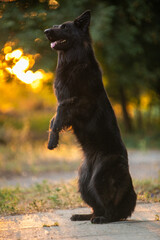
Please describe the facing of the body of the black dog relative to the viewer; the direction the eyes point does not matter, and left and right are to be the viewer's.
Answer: facing to the left of the viewer

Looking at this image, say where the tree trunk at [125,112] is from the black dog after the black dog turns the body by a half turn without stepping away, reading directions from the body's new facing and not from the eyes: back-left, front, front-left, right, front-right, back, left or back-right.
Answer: left
